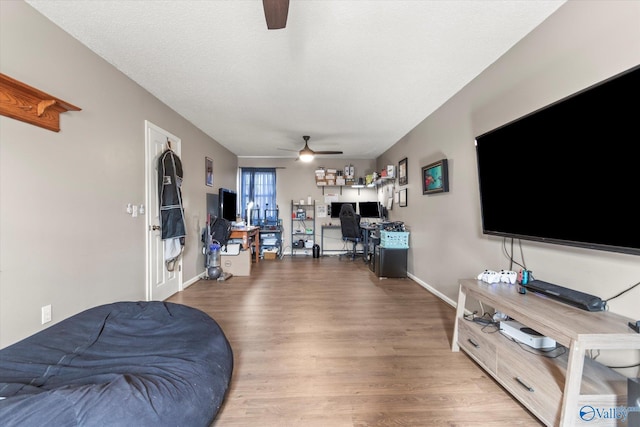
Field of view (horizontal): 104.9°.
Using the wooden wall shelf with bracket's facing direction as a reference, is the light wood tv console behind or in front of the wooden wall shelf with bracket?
in front

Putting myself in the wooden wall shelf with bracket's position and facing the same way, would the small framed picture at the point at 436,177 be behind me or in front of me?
in front

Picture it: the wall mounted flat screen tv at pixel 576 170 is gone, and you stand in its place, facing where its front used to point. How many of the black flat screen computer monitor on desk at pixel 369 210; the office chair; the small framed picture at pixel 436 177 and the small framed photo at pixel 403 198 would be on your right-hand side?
4

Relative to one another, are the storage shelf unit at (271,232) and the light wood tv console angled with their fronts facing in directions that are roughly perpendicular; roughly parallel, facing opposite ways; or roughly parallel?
roughly perpendicular

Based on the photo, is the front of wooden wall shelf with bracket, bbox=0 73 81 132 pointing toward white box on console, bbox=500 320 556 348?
yes

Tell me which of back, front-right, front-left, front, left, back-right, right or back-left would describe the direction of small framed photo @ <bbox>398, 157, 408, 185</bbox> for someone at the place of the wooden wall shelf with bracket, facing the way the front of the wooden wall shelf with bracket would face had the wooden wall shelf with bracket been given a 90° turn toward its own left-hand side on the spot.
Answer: front-right

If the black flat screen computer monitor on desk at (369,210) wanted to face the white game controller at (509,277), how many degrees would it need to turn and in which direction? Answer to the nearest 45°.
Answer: approximately 45° to its left

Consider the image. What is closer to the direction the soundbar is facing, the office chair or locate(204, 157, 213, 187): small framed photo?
the small framed photo

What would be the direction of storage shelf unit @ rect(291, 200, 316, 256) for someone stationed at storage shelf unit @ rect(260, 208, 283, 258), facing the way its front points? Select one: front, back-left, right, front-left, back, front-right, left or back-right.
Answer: left

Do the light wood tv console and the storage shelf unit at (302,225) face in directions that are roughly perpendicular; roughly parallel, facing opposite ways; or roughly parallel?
roughly perpendicular

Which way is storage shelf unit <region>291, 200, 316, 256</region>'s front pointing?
toward the camera

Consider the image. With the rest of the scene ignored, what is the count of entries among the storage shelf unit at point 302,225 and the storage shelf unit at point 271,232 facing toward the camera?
2

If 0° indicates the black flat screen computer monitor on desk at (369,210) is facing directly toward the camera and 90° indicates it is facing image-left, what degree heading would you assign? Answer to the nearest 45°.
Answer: approximately 45°

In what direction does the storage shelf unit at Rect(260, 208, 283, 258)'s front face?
toward the camera

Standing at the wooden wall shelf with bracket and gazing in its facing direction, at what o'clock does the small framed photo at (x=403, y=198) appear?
The small framed photo is roughly at 11 o'clock from the wooden wall shelf with bracket.

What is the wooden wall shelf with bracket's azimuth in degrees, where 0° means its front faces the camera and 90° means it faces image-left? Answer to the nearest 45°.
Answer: approximately 315°

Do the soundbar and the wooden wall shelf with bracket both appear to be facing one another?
yes

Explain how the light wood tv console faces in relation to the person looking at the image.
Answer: facing the viewer and to the left of the viewer

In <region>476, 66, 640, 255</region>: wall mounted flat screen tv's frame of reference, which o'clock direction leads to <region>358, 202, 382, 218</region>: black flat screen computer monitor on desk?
<region>358, 202, 382, 218</region>: black flat screen computer monitor on desk is roughly at 3 o'clock from <region>476, 66, 640, 255</region>: wall mounted flat screen tv.

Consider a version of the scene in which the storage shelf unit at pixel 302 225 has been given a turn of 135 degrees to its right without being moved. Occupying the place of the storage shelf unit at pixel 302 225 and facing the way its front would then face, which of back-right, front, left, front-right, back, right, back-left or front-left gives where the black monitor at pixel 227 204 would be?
left

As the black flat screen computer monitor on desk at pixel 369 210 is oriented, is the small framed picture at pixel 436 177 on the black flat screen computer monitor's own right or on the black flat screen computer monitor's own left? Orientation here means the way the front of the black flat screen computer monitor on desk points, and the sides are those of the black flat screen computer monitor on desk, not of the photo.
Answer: on the black flat screen computer monitor's own left
